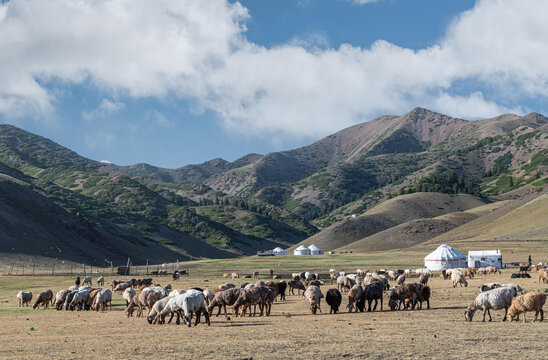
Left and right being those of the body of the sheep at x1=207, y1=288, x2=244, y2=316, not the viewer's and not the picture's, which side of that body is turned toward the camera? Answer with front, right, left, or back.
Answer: left

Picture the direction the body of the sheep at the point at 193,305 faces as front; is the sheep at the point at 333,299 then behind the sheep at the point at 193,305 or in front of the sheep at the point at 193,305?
behind

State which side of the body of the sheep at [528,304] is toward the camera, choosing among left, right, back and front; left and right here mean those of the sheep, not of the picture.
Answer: left

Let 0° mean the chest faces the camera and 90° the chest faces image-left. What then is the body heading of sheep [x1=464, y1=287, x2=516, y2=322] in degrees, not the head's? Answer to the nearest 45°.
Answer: approximately 90°

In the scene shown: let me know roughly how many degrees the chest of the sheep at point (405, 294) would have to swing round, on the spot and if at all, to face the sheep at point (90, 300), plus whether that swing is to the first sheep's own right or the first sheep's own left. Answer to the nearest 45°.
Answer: approximately 45° to the first sheep's own right

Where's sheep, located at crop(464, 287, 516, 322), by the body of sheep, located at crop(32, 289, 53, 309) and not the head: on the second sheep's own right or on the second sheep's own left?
on the second sheep's own left

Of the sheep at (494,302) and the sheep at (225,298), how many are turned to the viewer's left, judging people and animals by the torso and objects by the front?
2

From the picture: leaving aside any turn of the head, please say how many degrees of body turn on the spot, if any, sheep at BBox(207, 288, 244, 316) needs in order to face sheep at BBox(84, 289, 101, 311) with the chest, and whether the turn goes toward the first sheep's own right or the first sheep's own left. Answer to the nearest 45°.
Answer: approximately 45° to the first sheep's own right

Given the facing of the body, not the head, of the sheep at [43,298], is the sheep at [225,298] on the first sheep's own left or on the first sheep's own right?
on the first sheep's own left
